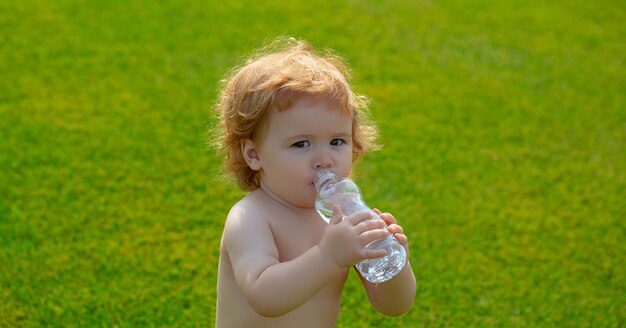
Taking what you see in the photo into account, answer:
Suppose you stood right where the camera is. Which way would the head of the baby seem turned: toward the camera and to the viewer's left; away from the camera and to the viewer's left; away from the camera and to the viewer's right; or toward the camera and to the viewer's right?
toward the camera and to the viewer's right

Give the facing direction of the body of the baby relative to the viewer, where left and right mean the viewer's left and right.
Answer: facing the viewer and to the right of the viewer
